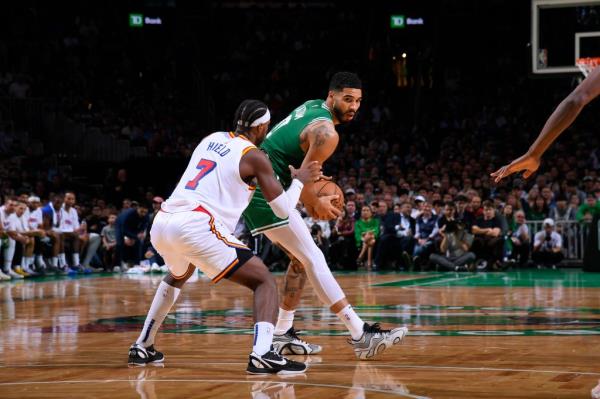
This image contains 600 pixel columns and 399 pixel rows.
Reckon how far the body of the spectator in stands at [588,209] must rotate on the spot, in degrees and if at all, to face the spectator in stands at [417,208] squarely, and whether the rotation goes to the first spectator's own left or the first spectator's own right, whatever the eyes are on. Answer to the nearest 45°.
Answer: approximately 90° to the first spectator's own right

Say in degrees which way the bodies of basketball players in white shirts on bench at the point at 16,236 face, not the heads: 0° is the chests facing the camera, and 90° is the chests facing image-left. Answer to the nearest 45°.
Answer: approximately 315°

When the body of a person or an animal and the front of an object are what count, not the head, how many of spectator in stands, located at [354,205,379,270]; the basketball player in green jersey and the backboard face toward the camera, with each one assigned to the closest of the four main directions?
2

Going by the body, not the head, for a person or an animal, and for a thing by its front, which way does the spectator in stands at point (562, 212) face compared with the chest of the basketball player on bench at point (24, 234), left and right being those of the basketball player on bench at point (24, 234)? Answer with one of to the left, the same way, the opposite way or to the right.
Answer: to the right

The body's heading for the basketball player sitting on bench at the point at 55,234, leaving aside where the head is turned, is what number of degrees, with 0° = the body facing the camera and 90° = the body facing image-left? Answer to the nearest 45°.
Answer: approximately 315°

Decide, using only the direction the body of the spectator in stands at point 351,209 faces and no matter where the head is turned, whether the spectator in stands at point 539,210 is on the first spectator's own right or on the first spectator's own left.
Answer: on the first spectator's own left

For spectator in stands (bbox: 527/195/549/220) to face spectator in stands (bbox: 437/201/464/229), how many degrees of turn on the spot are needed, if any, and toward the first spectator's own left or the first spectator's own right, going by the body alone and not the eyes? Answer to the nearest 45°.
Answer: approximately 45° to the first spectator's own right

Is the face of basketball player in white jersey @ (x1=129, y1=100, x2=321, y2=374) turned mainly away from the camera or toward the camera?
away from the camera
